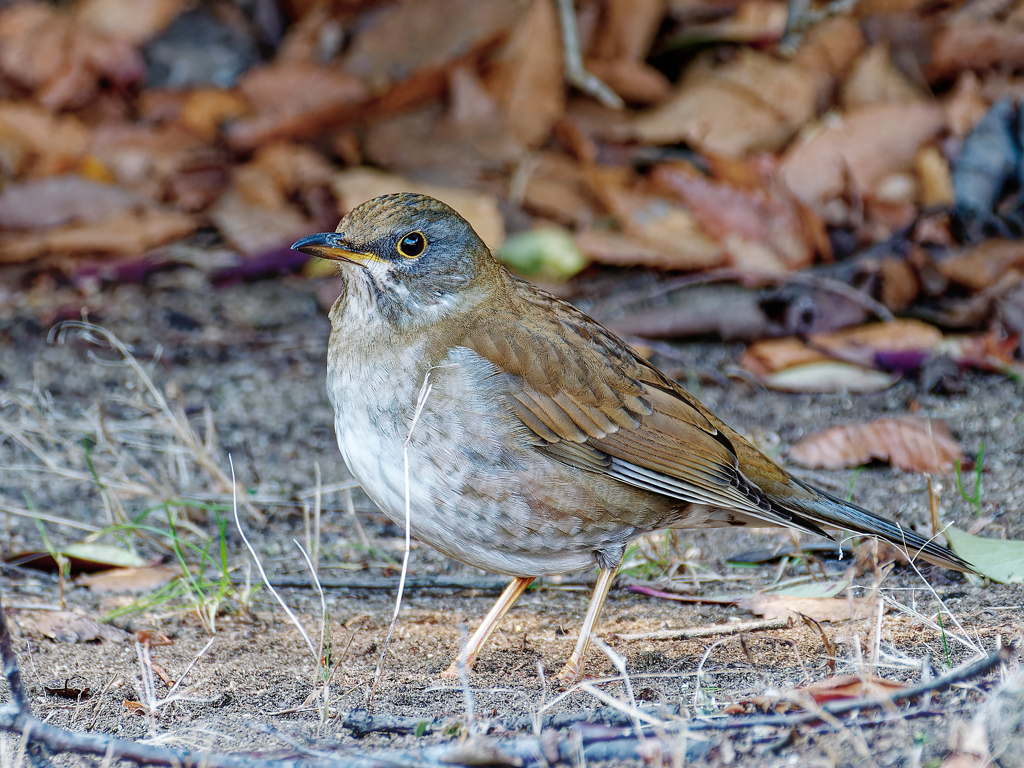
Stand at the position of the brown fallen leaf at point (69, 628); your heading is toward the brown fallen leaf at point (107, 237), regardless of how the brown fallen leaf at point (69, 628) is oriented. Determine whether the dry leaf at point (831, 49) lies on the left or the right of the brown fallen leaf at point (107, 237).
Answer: right

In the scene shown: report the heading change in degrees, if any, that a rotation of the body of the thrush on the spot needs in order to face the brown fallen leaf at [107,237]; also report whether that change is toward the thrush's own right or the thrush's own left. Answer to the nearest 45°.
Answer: approximately 45° to the thrush's own right

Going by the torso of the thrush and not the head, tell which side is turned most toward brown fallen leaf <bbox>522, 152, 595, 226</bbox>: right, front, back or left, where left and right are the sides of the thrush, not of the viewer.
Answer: right

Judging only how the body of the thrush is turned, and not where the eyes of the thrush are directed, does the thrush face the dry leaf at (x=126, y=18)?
no

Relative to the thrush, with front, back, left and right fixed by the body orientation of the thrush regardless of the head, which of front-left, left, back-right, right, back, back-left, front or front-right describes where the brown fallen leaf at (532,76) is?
right

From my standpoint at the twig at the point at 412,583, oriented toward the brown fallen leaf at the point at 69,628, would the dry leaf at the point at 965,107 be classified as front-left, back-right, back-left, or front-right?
back-right

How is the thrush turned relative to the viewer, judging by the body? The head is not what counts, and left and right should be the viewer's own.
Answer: facing to the left of the viewer

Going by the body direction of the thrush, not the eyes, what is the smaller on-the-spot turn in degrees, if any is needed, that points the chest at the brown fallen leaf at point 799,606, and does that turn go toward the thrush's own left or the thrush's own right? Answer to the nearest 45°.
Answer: approximately 180°

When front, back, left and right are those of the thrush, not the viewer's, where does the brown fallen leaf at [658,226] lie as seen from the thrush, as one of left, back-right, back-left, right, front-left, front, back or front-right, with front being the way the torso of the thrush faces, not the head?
right

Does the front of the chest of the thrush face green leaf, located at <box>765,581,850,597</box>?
no

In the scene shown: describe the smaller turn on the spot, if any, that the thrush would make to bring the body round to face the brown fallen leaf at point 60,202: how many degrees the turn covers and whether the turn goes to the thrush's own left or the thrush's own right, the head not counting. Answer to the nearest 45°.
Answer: approximately 45° to the thrush's own right

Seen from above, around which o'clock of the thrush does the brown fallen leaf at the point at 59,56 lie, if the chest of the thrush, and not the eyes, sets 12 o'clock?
The brown fallen leaf is roughly at 2 o'clock from the thrush.

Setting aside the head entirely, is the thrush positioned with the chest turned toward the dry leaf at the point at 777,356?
no

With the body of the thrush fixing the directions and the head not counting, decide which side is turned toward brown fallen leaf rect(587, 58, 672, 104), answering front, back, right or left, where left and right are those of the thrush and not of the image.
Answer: right

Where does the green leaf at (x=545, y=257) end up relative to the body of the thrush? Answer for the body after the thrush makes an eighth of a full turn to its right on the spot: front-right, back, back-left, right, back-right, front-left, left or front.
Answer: front-right

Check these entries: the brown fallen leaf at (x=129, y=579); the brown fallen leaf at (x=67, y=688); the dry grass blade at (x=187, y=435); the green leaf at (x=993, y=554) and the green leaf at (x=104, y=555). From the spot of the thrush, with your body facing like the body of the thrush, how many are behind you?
1
